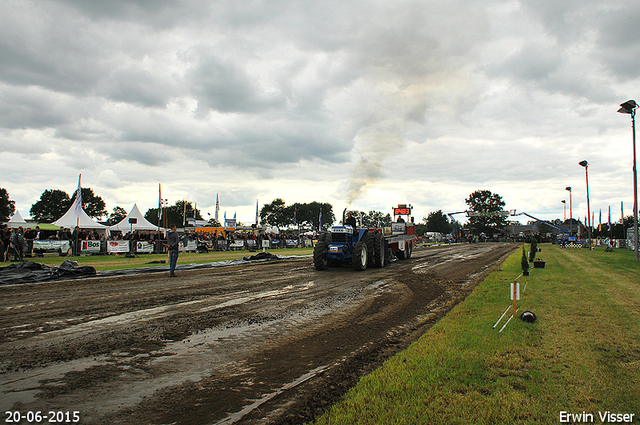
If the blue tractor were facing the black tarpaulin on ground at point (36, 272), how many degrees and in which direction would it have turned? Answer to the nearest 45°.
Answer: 0° — it already faces it

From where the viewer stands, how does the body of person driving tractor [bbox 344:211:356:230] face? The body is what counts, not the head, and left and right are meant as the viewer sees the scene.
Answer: facing the viewer and to the left of the viewer

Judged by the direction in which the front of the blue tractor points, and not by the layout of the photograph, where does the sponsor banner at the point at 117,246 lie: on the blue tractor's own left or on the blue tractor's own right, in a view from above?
on the blue tractor's own right

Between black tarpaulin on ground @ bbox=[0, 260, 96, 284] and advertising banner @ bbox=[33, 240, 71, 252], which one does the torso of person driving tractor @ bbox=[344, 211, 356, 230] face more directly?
the black tarpaulin on ground

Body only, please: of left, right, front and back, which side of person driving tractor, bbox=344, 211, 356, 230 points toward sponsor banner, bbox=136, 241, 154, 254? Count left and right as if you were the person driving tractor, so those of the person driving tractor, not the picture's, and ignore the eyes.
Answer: right

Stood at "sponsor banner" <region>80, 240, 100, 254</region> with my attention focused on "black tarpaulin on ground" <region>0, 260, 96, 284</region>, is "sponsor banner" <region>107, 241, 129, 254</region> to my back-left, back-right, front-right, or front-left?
back-left

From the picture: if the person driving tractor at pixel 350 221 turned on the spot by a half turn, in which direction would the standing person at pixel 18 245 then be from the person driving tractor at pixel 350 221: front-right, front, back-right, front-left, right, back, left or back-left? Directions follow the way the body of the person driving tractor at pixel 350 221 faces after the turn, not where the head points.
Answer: back-left

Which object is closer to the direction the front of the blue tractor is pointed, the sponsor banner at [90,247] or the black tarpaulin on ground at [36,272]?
the black tarpaulin on ground

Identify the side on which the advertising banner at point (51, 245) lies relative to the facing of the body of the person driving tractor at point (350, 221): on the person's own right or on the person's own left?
on the person's own right

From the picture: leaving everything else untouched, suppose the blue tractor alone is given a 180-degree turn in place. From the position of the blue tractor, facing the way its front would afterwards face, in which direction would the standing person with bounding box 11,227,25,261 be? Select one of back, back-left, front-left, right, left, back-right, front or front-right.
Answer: back-left

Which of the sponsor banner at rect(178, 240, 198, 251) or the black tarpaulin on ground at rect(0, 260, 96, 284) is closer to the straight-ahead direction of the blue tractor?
the black tarpaulin on ground
